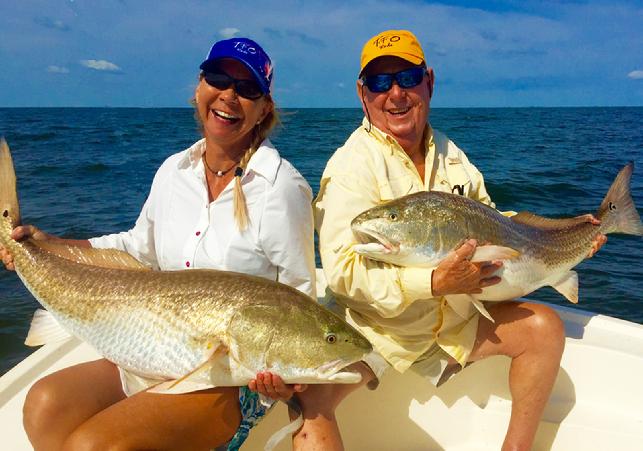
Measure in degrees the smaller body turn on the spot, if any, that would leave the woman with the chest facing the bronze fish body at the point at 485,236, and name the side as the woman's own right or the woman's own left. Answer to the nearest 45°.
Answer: approximately 135° to the woman's own left

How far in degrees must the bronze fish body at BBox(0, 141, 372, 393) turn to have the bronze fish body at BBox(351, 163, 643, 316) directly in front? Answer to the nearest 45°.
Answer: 0° — it already faces it

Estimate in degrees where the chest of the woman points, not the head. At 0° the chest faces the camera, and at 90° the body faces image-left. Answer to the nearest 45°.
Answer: approximately 45°

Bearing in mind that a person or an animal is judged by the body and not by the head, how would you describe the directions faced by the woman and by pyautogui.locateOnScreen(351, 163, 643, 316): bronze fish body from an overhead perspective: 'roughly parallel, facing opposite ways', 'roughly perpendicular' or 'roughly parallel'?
roughly perpendicular

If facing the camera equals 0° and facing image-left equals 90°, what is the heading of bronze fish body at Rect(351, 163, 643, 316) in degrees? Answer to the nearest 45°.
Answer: approximately 90°

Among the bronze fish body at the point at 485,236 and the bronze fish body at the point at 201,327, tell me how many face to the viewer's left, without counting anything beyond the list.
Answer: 1

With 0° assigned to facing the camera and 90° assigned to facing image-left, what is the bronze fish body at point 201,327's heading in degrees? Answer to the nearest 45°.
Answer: approximately 270°
